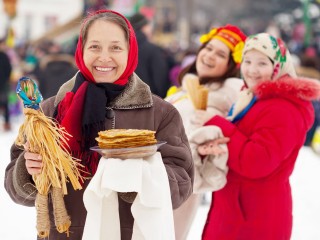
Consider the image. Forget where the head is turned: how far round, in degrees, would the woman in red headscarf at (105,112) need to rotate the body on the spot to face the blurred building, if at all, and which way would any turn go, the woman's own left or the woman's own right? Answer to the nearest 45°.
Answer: approximately 180°

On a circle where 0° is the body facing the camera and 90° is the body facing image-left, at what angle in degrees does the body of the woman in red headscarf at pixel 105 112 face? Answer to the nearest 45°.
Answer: approximately 0°
